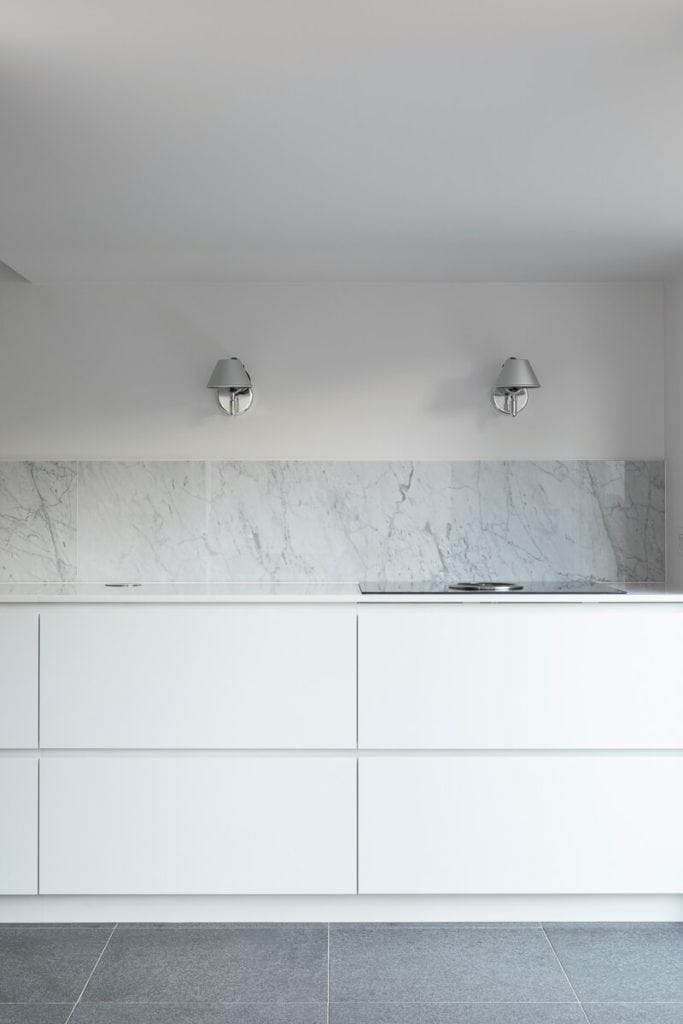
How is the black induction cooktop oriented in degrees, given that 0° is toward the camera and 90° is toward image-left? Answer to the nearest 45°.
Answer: approximately 0°

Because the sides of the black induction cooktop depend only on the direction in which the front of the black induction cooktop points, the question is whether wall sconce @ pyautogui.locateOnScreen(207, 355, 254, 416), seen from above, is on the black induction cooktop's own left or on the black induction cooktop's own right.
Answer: on the black induction cooktop's own right
